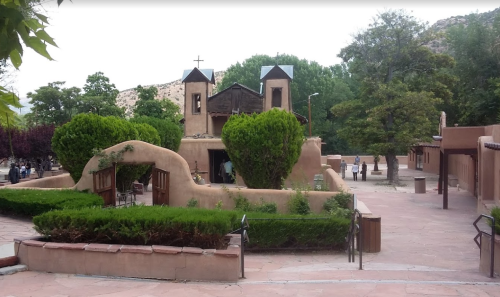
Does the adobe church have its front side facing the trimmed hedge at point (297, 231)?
yes

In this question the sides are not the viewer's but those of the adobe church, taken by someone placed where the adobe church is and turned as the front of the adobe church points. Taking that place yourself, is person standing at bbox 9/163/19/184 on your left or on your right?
on your right

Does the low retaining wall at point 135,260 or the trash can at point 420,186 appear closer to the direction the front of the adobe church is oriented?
the low retaining wall

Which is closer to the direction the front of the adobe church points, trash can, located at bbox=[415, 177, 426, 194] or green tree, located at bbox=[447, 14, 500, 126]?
the trash can

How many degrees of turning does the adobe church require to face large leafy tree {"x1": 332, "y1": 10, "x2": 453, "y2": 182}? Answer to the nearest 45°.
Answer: approximately 90° to its left

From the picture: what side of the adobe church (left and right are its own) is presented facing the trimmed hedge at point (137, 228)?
front

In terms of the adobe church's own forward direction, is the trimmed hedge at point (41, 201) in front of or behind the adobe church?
in front

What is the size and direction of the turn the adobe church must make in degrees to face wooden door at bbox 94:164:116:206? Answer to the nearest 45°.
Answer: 0° — it already faces it

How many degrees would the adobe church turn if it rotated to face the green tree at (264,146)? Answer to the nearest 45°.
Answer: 0° — it already faces it

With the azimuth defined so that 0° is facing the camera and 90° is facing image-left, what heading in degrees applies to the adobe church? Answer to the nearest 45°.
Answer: approximately 0°
